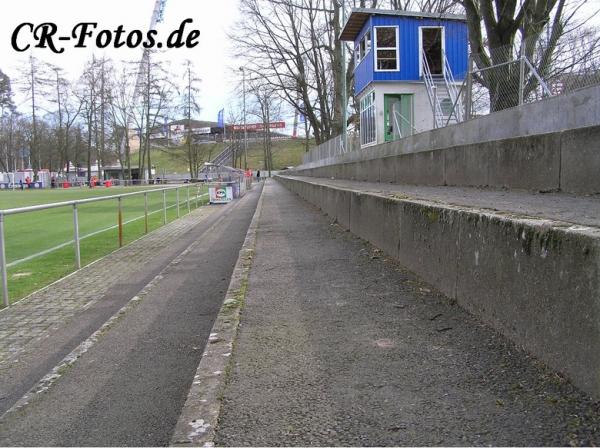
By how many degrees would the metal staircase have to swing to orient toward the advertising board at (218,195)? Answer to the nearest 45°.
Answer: approximately 135° to its right

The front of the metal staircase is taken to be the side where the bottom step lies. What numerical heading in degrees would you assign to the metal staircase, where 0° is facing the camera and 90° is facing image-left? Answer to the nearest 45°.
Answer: approximately 0°

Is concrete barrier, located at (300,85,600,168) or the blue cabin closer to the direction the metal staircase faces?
the concrete barrier

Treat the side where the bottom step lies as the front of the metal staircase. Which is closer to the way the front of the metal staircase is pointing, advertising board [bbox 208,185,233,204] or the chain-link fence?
the chain-link fence

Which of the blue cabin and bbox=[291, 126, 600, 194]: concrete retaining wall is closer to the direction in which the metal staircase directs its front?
the concrete retaining wall

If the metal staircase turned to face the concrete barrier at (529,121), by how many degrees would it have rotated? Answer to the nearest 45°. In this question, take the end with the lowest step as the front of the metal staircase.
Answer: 0° — it already faces it

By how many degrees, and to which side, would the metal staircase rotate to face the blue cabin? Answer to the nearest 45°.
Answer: approximately 180°

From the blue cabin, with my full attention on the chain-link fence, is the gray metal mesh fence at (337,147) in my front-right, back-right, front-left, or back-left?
back-right

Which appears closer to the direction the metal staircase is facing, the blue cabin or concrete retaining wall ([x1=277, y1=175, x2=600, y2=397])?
the concrete retaining wall
